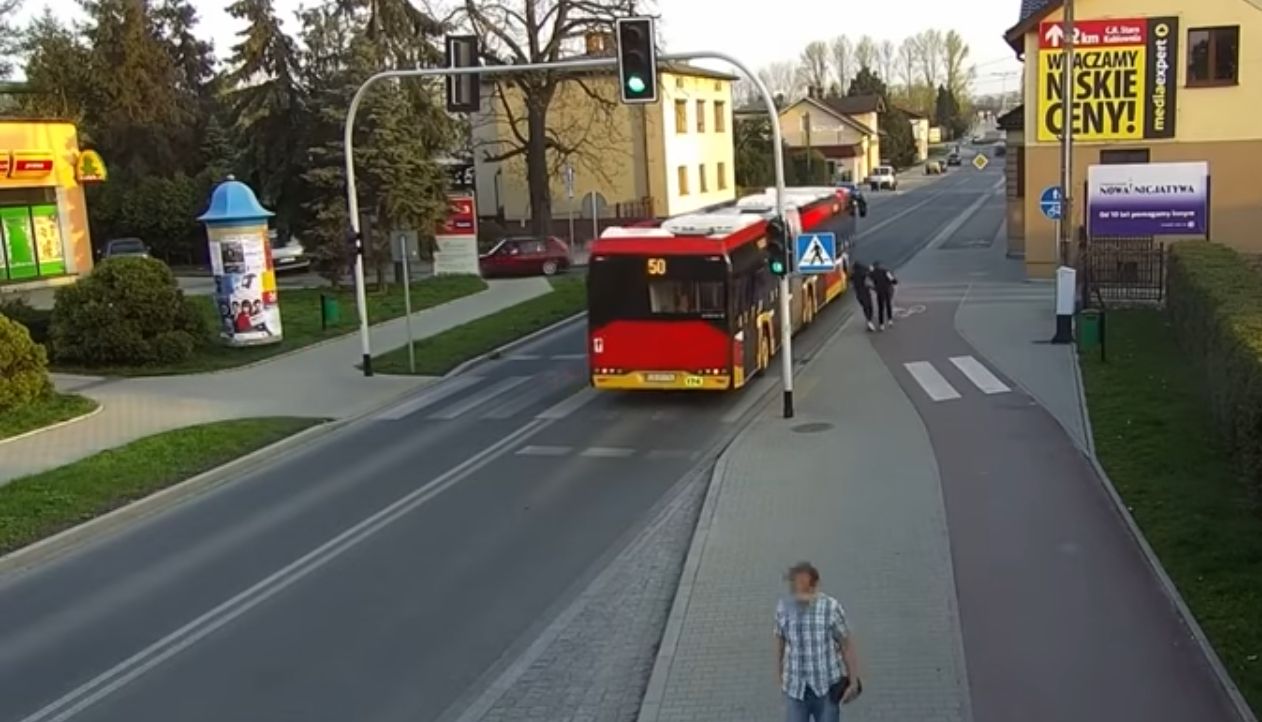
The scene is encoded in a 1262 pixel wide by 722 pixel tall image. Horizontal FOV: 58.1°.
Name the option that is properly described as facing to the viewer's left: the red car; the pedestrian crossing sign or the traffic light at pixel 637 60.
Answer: the red car

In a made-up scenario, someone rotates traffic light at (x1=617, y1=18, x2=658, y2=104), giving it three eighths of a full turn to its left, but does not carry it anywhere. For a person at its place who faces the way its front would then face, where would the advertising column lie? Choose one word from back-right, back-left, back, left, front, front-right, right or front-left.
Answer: left

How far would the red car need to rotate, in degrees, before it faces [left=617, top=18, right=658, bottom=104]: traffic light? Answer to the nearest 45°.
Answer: approximately 90° to its left

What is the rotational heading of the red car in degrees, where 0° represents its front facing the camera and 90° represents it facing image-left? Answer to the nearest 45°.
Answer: approximately 90°

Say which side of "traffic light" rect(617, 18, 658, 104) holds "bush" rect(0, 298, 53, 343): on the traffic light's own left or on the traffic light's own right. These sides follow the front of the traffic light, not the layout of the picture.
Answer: on the traffic light's own right

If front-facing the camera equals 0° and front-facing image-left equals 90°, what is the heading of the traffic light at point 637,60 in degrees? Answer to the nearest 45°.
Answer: approximately 0°

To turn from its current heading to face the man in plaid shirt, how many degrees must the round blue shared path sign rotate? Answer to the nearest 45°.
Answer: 0° — it already faces them
